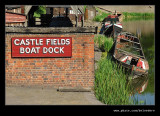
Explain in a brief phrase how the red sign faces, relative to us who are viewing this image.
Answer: facing the viewer
